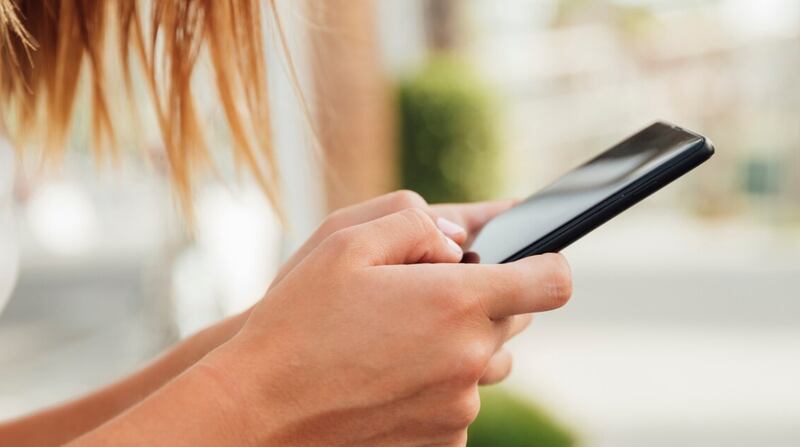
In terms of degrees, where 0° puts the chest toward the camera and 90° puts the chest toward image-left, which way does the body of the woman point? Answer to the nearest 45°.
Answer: approximately 270°

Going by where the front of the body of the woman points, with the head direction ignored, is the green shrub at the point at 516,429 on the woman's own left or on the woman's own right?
on the woman's own left
